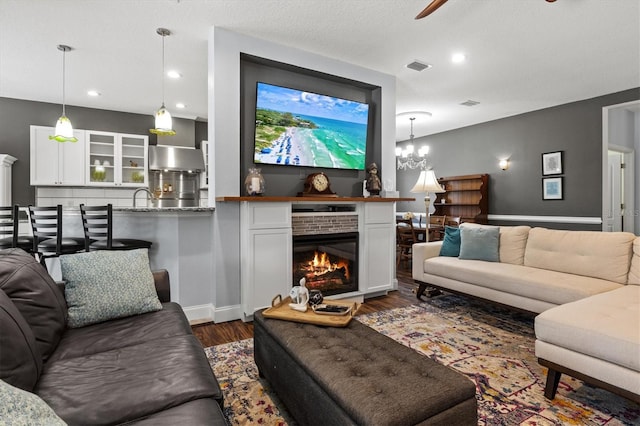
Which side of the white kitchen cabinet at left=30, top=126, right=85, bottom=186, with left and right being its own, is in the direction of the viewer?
front

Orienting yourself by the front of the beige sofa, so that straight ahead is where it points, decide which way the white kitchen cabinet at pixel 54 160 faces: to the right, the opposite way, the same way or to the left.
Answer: to the left

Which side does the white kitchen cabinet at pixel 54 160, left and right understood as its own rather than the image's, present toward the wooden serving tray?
front

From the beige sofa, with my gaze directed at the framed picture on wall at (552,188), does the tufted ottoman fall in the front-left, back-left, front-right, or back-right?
back-left

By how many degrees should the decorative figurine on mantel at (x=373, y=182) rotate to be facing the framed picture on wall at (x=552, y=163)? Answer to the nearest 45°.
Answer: approximately 135° to its left

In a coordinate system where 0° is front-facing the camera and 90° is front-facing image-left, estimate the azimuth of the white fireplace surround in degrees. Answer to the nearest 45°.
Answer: approximately 315°

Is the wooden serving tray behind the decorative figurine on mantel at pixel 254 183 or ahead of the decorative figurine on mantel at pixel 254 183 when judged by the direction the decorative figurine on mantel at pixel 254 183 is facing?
ahead

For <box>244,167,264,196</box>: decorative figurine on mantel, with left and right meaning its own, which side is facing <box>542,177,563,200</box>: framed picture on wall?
left

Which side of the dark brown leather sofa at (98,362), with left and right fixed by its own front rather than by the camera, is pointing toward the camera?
right

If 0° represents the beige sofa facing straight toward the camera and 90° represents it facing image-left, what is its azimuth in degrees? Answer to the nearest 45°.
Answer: approximately 45°

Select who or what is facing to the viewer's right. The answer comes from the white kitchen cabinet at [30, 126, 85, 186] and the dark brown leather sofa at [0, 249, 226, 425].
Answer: the dark brown leather sofa

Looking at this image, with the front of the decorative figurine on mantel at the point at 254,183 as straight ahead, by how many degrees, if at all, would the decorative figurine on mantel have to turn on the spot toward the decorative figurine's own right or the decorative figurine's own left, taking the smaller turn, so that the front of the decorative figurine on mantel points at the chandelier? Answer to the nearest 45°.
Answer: approximately 135° to the decorative figurine's own left

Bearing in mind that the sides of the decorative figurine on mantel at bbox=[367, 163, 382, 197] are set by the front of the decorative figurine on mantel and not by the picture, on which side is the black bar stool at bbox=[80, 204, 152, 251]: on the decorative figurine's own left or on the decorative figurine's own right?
on the decorative figurine's own right

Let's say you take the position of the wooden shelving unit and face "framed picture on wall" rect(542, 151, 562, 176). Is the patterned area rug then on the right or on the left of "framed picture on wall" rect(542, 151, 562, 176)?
right

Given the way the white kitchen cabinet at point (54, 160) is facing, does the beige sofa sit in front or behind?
in front

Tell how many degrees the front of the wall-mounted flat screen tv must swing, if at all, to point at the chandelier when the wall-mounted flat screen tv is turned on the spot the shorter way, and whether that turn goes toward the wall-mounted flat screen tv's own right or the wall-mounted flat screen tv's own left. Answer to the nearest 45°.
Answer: approximately 90° to the wall-mounted flat screen tv's own left
